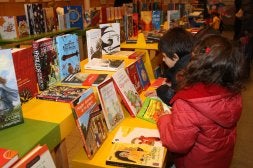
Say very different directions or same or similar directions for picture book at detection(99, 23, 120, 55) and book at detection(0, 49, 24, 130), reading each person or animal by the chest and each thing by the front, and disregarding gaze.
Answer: same or similar directions

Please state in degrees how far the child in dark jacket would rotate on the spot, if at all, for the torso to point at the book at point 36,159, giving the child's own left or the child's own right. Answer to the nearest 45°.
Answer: approximately 90° to the child's own left

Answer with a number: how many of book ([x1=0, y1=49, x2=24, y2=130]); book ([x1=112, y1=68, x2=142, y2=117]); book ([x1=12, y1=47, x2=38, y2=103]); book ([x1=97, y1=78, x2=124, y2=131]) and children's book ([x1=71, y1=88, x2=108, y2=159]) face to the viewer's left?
0

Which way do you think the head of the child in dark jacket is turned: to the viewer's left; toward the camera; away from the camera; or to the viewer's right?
to the viewer's left

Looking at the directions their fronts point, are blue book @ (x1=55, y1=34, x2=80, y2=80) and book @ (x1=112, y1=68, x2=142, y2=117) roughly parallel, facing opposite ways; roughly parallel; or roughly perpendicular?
roughly parallel

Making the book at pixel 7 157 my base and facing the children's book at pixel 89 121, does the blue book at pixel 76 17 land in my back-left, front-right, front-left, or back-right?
front-left

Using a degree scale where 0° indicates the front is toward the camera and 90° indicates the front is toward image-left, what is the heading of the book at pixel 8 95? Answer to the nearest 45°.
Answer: approximately 315°

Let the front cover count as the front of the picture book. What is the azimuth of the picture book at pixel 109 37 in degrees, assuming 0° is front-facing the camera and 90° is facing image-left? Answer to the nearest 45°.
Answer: approximately 315°

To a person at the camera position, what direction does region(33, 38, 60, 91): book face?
facing the viewer and to the right of the viewer

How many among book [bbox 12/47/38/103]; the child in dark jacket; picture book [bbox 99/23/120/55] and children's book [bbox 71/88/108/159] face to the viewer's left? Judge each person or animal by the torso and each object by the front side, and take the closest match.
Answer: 1

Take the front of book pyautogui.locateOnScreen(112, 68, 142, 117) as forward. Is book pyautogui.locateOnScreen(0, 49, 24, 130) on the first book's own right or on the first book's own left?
on the first book's own right

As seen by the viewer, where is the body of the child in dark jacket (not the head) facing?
to the viewer's left

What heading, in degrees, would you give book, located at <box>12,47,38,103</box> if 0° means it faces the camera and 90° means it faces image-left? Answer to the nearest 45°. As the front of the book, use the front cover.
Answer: approximately 315°

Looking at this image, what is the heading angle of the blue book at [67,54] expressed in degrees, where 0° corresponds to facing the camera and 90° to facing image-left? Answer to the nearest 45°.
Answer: approximately 315°

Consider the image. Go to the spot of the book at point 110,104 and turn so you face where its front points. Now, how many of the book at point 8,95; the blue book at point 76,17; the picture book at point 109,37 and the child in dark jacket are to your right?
1
